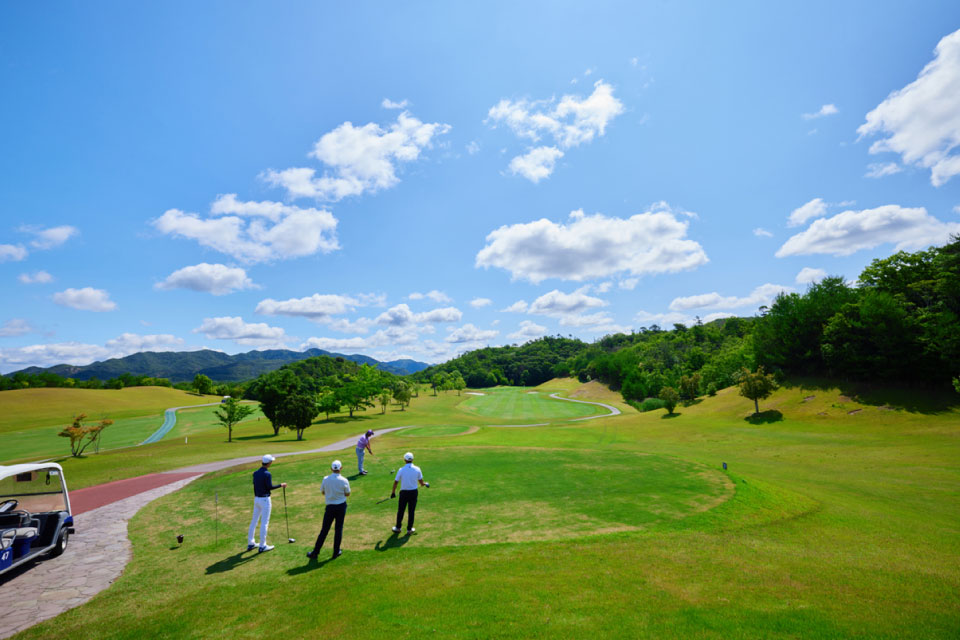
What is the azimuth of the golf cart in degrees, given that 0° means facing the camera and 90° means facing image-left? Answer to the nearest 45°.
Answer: approximately 225°

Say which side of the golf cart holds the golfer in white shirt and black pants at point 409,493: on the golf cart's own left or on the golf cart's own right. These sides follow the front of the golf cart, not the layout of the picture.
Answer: on the golf cart's own right

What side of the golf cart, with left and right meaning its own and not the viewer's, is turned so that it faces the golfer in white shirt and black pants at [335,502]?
right

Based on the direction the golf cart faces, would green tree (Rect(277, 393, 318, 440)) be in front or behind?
in front

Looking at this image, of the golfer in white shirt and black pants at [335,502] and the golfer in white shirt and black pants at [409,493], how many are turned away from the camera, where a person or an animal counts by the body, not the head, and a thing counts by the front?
2

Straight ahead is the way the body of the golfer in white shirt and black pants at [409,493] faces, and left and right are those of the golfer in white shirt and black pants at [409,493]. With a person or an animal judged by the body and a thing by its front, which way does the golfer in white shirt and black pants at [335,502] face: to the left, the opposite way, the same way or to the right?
the same way

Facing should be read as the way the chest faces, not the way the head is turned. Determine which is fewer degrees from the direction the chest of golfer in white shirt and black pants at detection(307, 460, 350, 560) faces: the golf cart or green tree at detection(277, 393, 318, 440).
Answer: the green tree

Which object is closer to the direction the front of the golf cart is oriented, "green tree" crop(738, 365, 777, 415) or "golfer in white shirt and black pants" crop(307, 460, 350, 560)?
the green tree

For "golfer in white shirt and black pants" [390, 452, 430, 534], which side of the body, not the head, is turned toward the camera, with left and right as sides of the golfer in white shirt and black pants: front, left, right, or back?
back

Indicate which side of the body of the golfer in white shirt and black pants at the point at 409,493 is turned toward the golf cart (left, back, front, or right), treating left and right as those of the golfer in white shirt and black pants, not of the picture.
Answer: left

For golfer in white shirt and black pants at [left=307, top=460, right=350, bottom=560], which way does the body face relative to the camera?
away from the camera

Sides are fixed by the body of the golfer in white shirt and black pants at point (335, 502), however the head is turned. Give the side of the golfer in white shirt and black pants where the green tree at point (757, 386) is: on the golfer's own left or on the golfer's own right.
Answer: on the golfer's own right

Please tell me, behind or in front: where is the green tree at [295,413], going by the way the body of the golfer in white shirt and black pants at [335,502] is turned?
in front
